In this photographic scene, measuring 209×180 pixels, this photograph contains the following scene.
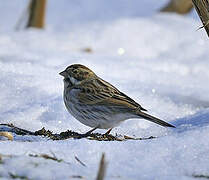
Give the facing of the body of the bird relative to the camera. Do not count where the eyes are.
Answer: to the viewer's left

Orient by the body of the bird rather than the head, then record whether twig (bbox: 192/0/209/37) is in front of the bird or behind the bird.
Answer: behind
